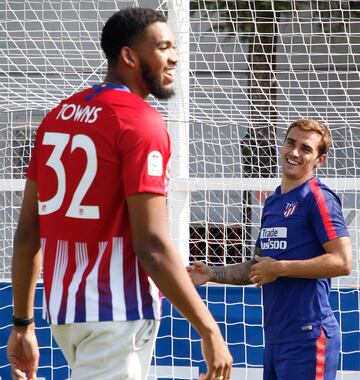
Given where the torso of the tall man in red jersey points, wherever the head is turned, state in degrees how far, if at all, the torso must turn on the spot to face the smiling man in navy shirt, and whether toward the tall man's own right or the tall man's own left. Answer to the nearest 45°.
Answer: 0° — they already face them

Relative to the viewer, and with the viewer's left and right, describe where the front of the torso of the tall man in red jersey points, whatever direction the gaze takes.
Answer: facing away from the viewer and to the right of the viewer

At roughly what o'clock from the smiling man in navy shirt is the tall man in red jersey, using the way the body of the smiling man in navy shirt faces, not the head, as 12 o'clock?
The tall man in red jersey is roughly at 11 o'clock from the smiling man in navy shirt.

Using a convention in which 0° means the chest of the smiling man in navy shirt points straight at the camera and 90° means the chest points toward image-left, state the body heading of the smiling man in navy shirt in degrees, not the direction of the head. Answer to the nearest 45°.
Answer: approximately 45°

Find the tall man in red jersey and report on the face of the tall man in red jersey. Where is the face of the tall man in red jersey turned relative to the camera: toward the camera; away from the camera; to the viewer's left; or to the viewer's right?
to the viewer's right

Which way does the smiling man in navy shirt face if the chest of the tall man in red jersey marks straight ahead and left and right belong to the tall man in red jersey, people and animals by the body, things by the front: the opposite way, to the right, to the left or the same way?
the opposite way
